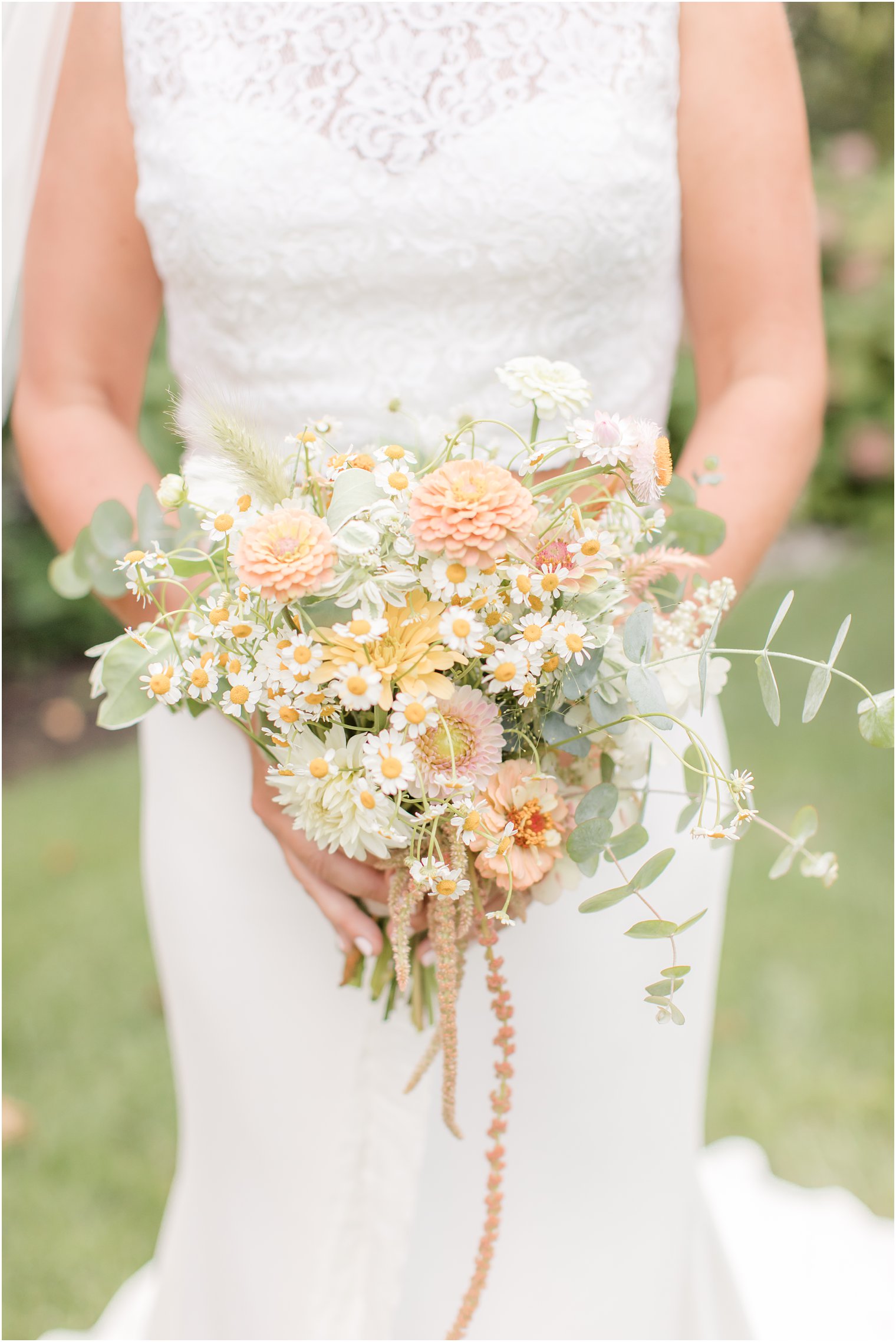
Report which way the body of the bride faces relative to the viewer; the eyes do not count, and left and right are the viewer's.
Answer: facing the viewer
